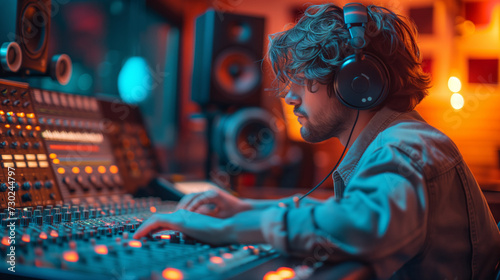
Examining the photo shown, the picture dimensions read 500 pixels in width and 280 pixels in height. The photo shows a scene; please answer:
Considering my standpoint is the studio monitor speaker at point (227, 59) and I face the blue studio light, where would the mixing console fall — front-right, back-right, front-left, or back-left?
back-left

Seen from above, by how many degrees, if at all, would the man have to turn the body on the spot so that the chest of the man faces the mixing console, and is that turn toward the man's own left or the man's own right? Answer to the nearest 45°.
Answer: approximately 45° to the man's own right

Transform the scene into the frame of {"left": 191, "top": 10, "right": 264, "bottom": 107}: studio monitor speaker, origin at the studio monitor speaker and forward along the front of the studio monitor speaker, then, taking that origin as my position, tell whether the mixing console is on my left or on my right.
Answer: on my right

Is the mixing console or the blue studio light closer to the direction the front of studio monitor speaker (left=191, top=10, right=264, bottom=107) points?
the mixing console

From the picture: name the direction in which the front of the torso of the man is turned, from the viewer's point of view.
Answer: to the viewer's left

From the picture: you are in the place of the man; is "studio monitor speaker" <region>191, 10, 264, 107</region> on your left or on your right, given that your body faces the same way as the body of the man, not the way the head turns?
on your right

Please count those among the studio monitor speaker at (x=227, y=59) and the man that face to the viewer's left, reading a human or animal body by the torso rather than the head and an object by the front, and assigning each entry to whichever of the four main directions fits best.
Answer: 1

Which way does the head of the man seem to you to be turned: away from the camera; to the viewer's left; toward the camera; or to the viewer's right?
to the viewer's left
